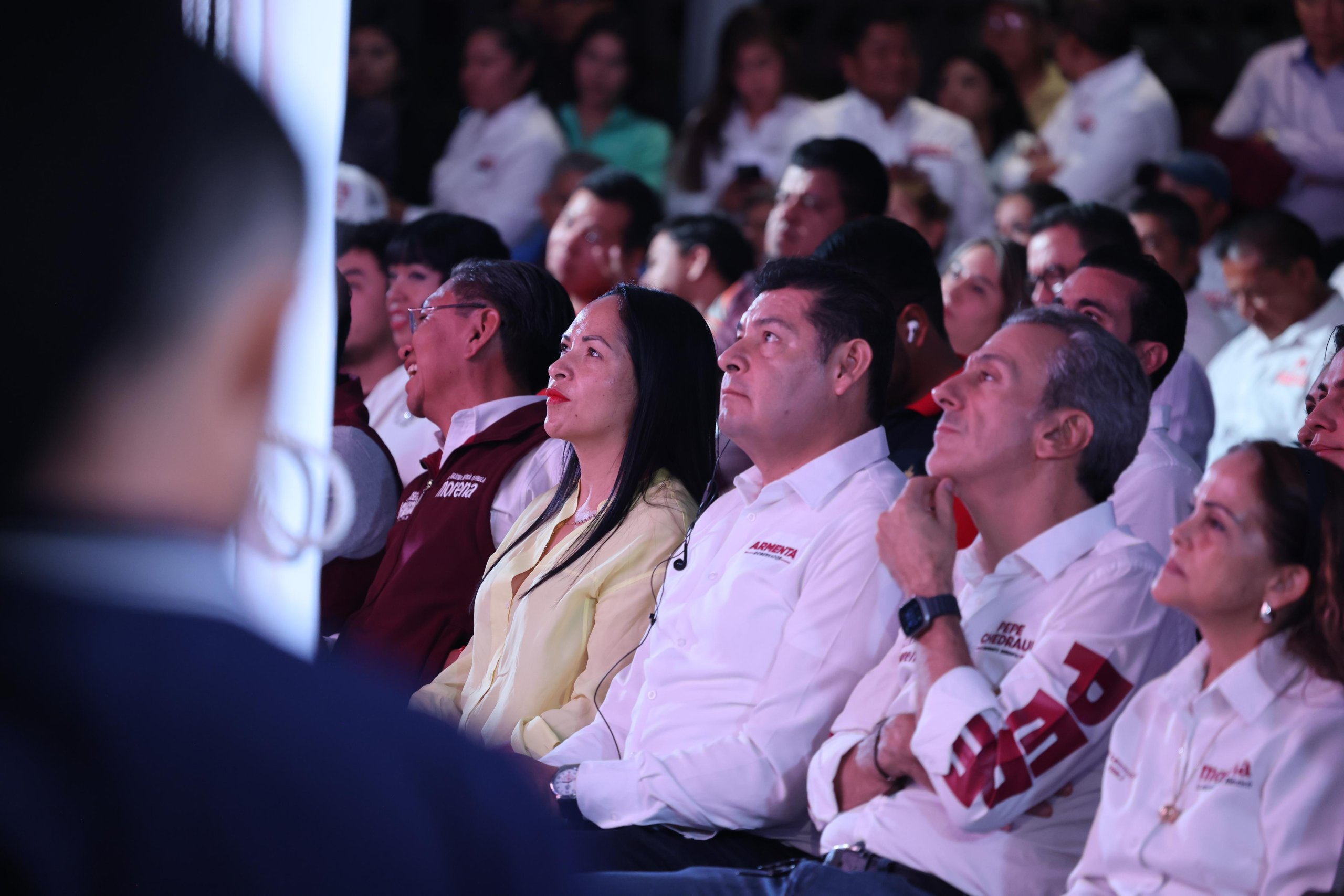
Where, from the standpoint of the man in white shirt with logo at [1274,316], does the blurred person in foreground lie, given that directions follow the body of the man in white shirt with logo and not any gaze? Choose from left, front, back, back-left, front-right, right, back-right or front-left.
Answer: front-left

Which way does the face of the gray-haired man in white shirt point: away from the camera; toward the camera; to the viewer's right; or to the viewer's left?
to the viewer's left

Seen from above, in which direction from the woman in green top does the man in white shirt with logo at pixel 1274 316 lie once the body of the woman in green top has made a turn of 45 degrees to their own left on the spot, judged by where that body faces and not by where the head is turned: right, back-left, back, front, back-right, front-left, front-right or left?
front-left

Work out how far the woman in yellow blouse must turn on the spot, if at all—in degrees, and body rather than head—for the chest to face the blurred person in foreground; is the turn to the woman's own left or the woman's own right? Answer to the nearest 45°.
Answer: approximately 45° to the woman's own left

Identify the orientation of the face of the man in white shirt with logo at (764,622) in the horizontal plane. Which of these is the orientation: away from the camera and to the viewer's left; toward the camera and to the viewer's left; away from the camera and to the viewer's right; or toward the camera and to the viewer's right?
toward the camera and to the viewer's left

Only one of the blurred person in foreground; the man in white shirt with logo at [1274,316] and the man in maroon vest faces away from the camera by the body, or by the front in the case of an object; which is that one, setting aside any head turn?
the blurred person in foreground

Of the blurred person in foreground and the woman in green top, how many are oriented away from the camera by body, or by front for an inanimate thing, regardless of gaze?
1

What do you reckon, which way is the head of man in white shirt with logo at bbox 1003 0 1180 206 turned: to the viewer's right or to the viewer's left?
to the viewer's left

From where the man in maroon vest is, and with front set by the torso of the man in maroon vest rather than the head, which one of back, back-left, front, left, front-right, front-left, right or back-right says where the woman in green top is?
back-right

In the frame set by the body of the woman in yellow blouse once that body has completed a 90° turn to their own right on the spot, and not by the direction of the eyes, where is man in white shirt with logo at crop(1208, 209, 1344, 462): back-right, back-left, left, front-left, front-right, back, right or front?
right

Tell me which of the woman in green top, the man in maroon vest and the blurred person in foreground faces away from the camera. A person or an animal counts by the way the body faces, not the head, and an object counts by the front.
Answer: the blurred person in foreground

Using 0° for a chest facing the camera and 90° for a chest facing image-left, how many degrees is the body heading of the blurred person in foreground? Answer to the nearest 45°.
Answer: approximately 180°

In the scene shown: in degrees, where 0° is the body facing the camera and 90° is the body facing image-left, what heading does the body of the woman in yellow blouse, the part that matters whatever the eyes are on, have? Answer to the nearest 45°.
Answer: approximately 45°

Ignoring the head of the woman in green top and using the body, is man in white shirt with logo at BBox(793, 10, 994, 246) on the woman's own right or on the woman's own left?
on the woman's own left

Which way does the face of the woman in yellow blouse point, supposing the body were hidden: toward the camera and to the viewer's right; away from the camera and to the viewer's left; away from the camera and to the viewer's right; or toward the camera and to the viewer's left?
toward the camera and to the viewer's left
